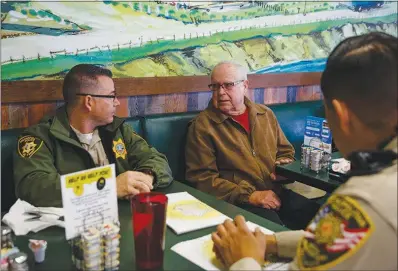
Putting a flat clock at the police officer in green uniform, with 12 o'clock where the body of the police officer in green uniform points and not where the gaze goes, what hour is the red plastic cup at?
The red plastic cup is roughly at 1 o'clock from the police officer in green uniform.

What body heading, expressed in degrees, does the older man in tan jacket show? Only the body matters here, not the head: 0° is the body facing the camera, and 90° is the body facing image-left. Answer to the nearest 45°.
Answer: approximately 315°

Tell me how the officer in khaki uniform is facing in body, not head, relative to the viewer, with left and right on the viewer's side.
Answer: facing away from the viewer and to the left of the viewer

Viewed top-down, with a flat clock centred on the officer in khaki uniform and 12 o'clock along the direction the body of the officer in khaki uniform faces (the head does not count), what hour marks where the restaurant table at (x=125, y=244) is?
The restaurant table is roughly at 11 o'clock from the officer in khaki uniform.

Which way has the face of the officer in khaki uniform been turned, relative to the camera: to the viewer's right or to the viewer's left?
to the viewer's left

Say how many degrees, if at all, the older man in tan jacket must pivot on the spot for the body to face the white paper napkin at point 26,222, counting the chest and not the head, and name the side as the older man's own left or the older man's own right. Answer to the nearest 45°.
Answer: approximately 90° to the older man's own right

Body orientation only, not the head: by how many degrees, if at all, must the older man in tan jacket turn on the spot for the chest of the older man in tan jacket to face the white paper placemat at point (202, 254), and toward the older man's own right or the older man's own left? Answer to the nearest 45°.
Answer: approximately 45° to the older man's own right

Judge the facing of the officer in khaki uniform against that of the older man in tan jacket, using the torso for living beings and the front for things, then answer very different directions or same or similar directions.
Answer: very different directions

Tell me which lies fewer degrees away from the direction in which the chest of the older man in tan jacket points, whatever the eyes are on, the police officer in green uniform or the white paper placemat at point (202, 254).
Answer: the white paper placemat
